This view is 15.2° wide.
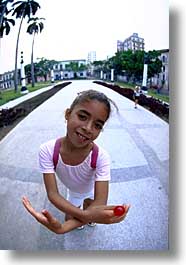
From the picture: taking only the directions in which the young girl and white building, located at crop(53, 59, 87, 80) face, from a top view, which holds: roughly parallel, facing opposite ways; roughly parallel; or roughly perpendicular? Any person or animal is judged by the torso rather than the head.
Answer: roughly parallel

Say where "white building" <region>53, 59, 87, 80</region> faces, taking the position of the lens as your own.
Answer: facing the viewer

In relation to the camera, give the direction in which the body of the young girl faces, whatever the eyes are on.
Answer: toward the camera

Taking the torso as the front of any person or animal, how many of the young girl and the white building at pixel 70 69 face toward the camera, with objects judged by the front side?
2

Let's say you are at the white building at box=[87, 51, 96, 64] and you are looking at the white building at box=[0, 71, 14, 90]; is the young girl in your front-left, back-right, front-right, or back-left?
front-left
